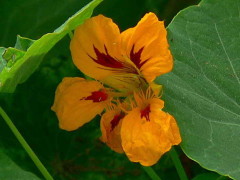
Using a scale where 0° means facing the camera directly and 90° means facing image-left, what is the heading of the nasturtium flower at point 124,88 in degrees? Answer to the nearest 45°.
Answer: approximately 0°
